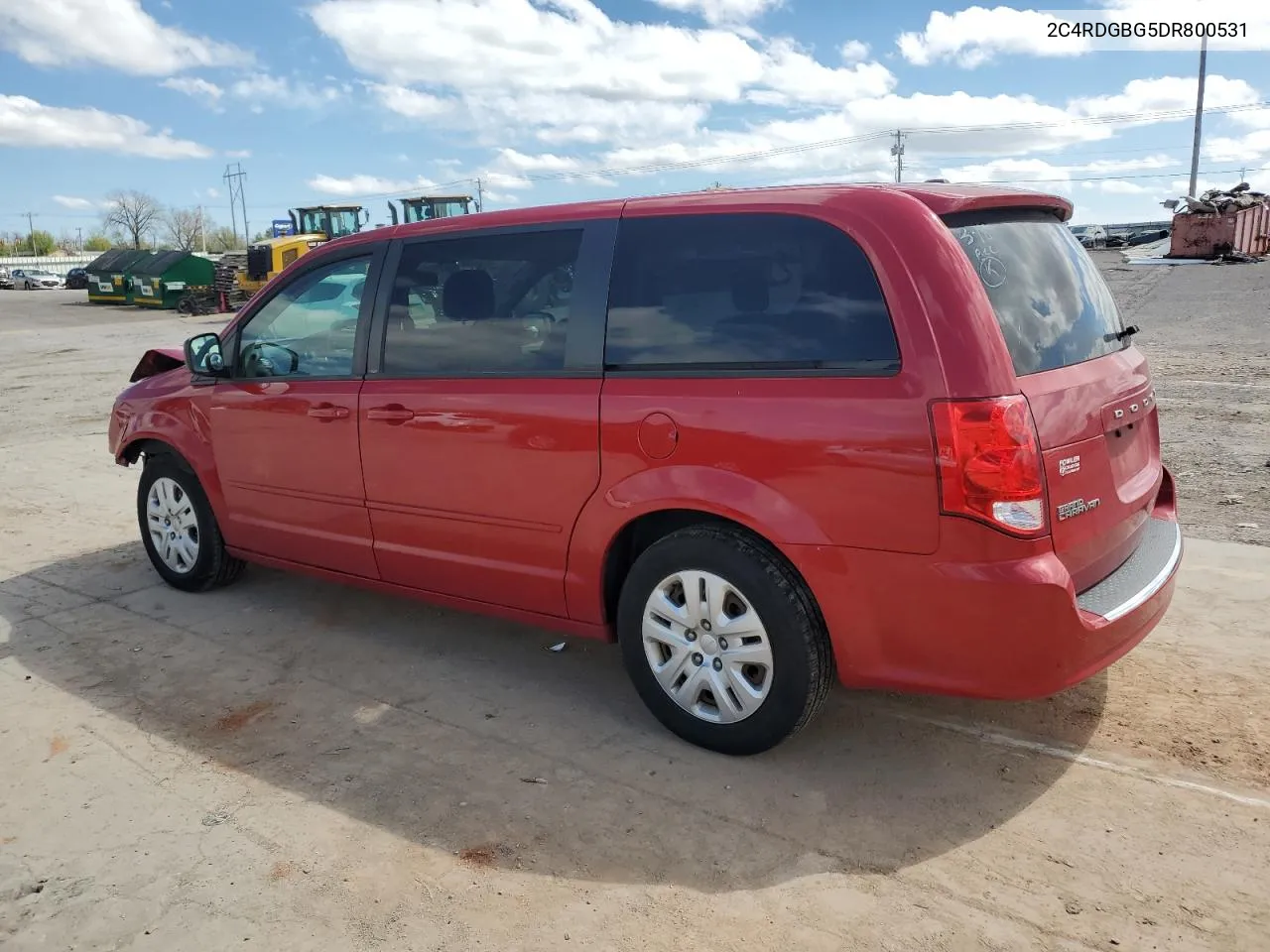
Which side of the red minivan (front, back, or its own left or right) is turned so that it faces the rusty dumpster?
right

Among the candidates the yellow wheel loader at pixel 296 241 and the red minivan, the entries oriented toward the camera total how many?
0

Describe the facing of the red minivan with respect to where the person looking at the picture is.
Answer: facing away from the viewer and to the left of the viewer

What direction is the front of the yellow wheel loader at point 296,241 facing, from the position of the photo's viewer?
facing away from the viewer and to the right of the viewer

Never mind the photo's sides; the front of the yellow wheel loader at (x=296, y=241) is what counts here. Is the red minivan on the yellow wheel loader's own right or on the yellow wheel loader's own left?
on the yellow wheel loader's own right

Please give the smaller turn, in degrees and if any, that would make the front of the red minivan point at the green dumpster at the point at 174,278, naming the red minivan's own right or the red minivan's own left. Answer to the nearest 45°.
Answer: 0° — it already faces it

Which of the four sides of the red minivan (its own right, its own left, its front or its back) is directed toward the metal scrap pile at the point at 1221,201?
right
